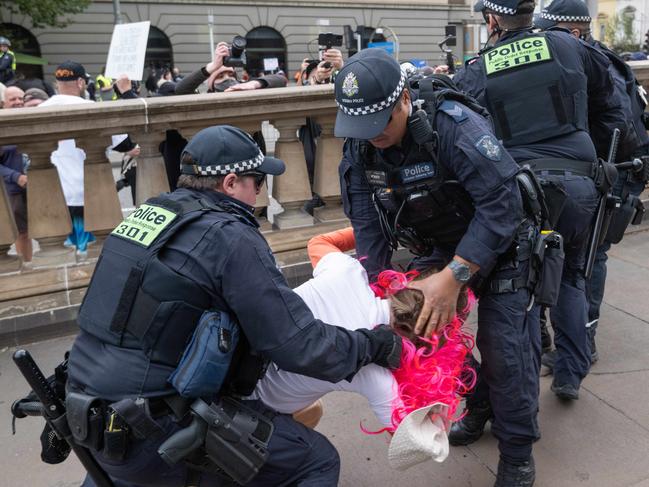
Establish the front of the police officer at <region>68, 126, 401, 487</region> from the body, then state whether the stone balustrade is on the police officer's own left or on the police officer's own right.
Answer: on the police officer's own left

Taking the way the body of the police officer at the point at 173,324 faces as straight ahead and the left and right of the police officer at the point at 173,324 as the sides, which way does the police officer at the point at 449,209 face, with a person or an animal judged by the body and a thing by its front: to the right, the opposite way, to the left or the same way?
the opposite way

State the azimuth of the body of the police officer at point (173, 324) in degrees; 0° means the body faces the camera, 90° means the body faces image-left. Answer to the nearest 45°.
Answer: approximately 225°

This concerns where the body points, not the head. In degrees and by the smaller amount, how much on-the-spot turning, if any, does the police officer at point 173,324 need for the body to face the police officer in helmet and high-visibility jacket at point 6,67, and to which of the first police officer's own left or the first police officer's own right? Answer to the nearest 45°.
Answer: approximately 45° to the first police officer's own left

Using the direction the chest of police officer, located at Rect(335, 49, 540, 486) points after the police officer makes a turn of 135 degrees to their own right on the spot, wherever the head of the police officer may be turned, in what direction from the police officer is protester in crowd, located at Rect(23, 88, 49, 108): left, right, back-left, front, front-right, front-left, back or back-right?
front-left

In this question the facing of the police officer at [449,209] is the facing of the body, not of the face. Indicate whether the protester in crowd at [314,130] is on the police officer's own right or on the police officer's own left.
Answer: on the police officer's own right

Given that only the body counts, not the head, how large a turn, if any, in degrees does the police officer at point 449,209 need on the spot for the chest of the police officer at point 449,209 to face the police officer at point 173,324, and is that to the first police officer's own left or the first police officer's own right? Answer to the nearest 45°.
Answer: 0° — they already face them

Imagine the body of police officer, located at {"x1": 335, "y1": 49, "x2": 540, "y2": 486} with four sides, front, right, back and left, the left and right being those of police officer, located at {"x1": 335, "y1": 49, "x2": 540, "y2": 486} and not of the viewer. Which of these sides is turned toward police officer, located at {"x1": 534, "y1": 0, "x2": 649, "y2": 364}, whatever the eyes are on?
back

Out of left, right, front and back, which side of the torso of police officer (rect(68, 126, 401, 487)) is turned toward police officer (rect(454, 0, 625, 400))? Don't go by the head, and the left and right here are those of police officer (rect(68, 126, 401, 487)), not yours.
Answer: front

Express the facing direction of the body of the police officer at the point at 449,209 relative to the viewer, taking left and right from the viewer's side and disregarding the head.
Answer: facing the viewer and to the left of the viewer

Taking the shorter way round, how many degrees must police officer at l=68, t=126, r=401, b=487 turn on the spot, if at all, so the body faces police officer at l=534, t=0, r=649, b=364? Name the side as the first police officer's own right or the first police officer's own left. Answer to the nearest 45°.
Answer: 0° — they already face them

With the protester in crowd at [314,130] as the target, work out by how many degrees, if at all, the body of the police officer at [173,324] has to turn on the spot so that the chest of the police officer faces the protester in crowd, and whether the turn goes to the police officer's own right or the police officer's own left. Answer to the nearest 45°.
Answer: approximately 45° to the police officer's own left

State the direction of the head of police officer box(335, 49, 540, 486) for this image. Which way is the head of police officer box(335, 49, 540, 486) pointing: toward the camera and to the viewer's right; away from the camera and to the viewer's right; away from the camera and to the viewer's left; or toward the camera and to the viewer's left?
toward the camera and to the viewer's left

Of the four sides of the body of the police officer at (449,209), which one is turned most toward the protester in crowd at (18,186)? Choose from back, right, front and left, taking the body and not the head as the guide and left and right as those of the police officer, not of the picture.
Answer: right

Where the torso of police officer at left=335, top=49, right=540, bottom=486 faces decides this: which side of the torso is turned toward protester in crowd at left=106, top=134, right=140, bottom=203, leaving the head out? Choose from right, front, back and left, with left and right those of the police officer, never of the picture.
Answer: right

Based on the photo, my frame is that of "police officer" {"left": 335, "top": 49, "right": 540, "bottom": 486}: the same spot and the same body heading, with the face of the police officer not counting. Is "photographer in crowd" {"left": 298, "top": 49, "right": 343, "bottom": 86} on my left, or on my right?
on my right

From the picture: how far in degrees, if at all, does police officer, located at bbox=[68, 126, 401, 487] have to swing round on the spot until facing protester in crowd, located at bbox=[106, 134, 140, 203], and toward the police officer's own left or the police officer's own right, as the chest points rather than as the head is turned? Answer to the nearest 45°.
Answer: approximately 45° to the police officer's own left
